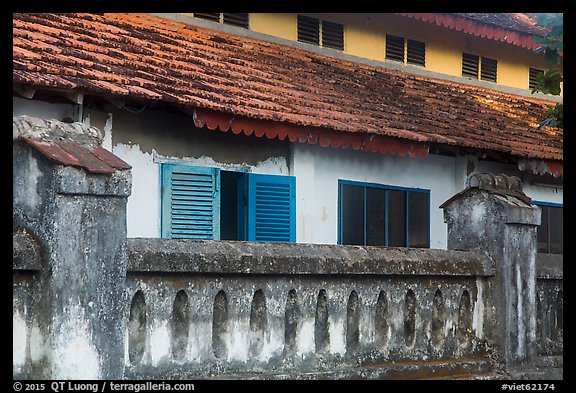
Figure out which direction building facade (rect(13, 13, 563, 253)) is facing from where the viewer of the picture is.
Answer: facing the viewer and to the right of the viewer

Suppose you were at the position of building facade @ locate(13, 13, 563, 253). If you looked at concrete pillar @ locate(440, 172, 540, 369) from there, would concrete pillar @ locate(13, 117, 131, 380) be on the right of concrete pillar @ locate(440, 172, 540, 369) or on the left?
right

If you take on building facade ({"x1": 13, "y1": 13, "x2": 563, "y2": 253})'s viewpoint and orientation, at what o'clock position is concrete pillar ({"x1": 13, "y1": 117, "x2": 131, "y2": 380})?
The concrete pillar is roughly at 2 o'clock from the building facade.

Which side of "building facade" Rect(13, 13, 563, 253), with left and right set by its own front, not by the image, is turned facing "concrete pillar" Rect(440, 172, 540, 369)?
front

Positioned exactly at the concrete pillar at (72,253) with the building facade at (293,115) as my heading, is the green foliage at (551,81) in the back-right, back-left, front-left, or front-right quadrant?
front-right

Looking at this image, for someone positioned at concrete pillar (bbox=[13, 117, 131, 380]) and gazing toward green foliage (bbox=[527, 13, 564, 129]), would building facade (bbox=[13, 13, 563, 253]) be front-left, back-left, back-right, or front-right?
front-left
